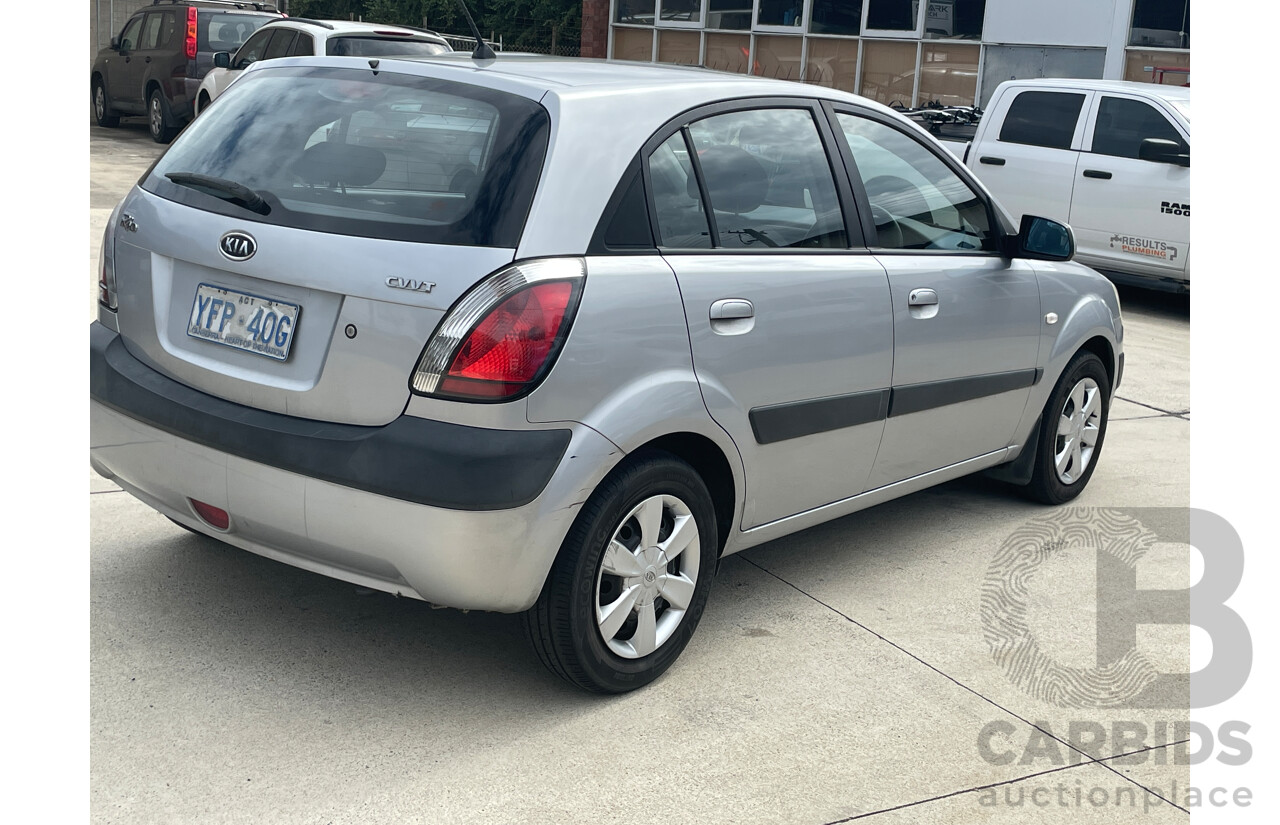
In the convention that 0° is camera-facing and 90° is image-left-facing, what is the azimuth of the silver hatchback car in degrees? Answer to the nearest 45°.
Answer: approximately 225°

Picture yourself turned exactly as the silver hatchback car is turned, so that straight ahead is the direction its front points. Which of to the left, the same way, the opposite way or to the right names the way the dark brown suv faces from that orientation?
to the left

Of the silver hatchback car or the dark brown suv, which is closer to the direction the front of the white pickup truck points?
the silver hatchback car

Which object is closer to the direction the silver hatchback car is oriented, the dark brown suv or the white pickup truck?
the white pickup truck

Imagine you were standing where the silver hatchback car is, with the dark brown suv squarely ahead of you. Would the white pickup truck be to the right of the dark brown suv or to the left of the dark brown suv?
right

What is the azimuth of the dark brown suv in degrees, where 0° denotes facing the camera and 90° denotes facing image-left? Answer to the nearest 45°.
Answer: approximately 135°

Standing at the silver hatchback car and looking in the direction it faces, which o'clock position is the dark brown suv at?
The dark brown suv is roughly at 10 o'clock from the silver hatchback car.

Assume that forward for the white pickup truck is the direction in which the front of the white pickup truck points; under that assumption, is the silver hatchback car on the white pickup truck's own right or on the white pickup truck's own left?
on the white pickup truck's own right

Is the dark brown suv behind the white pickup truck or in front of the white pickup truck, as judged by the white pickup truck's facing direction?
behind

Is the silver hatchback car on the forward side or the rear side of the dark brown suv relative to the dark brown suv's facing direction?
on the rear side

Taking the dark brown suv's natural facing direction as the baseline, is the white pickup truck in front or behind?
behind
